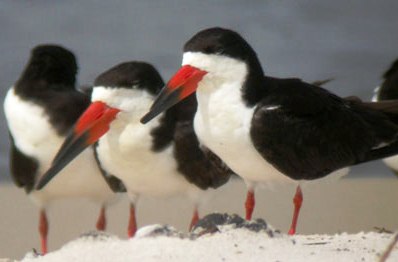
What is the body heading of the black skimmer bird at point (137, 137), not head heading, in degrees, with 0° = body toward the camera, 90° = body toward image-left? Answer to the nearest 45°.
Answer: approximately 45°

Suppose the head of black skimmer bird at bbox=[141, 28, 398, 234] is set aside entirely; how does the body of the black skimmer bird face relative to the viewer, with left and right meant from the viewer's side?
facing the viewer and to the left of the viewer

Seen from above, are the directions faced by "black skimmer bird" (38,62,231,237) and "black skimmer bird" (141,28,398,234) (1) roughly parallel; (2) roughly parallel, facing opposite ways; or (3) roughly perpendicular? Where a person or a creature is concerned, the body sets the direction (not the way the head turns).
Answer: roughly parallel

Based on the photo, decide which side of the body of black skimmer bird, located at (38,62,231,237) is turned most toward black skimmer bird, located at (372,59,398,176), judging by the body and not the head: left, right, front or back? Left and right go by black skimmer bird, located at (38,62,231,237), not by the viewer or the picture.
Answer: back

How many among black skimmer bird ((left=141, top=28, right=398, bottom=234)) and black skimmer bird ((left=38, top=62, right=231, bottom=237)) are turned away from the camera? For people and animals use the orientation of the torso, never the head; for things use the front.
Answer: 0
